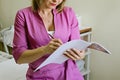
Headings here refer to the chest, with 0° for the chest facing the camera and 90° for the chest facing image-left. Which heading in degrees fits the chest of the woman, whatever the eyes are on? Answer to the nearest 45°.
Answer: approximately 315°
